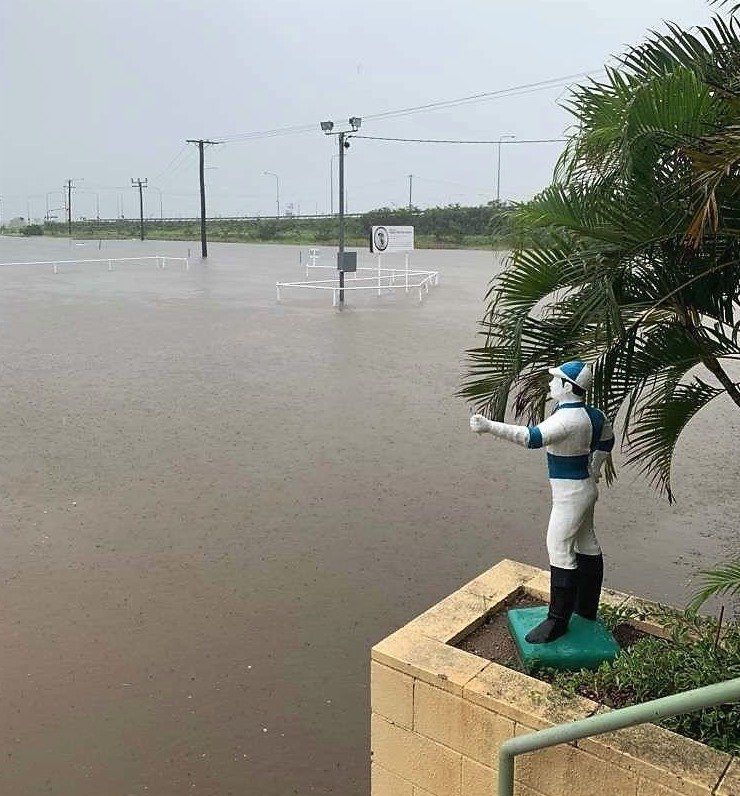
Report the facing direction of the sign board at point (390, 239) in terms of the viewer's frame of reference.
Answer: facing the viewer

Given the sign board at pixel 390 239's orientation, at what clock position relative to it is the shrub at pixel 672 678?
The shrub is roughly at 12 o'clock from the sign board.

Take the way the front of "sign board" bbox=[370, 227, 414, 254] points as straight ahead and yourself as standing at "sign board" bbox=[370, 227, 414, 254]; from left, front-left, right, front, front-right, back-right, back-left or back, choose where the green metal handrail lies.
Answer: front

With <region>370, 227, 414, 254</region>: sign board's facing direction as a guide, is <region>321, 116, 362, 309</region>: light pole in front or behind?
in front

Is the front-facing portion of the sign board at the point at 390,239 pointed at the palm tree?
yes

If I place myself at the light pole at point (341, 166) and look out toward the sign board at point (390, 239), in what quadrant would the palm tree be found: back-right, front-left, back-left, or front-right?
back-right

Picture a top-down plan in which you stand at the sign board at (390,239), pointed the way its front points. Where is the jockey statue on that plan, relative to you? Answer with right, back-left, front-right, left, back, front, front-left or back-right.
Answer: front
